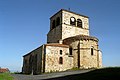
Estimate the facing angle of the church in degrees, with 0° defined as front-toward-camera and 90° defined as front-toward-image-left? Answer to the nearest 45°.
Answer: approximately 135°
